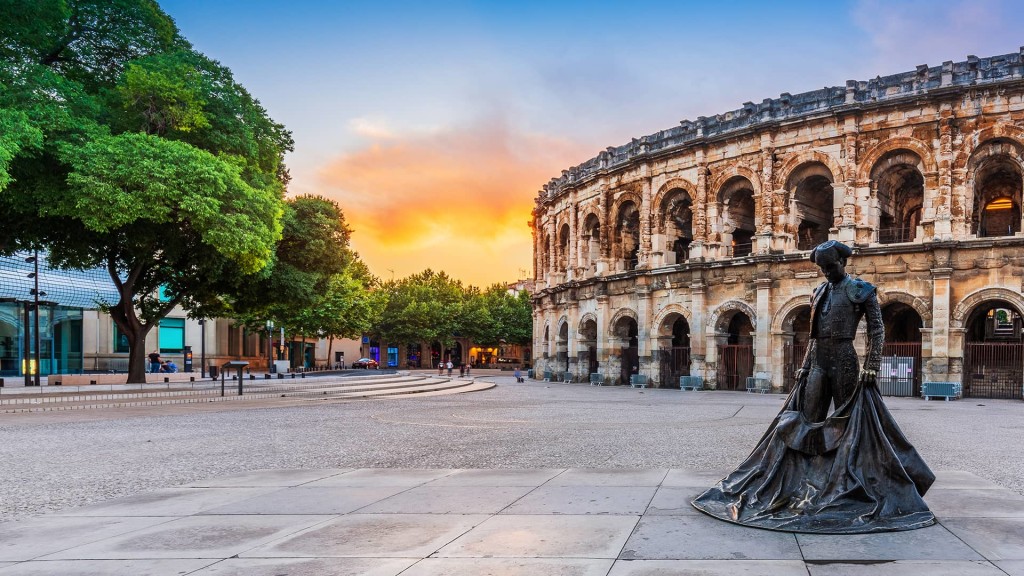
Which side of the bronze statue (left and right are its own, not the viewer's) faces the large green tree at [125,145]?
right

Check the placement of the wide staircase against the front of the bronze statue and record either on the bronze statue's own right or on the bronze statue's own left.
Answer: on the bronze statue's own right

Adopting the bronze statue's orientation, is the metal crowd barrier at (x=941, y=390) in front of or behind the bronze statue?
behind

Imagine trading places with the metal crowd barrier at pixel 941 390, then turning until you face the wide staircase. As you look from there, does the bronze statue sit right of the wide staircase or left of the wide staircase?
left

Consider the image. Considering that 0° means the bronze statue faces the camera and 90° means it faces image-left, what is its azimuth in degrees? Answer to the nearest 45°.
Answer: approximately 45°

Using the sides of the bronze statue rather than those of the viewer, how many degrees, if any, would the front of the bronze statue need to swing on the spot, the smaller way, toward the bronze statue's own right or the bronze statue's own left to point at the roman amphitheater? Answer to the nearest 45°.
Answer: approximately 135° to the bronze statue's own right
